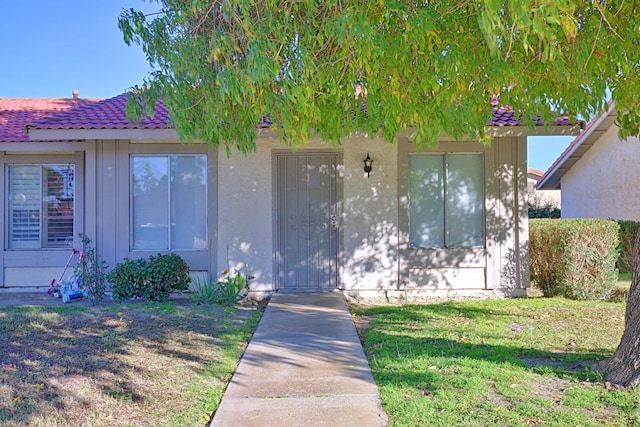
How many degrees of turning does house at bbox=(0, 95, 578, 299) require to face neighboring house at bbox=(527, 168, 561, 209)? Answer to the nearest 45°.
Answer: approximately 135° to its left

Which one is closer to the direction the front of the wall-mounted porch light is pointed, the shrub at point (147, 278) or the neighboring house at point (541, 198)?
the shrub

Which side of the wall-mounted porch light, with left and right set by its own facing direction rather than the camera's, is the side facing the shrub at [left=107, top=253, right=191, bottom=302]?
right

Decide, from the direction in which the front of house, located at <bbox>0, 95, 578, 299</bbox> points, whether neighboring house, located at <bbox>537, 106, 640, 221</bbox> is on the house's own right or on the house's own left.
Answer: on the house's own left

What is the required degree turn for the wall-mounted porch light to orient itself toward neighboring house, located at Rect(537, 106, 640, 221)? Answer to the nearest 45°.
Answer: approximately 135° to its left

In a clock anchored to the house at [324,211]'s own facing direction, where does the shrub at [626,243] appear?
The shrub is roughly at 8 o'clock from the house.

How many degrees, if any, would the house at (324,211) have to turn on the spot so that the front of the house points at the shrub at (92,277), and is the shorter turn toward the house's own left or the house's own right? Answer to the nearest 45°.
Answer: approximately 90° to the house's own right

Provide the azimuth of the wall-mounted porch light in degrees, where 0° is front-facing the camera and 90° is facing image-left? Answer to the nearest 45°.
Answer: approximately 0°

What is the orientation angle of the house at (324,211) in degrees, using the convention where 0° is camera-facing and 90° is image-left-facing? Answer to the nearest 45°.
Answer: approximately 0°
